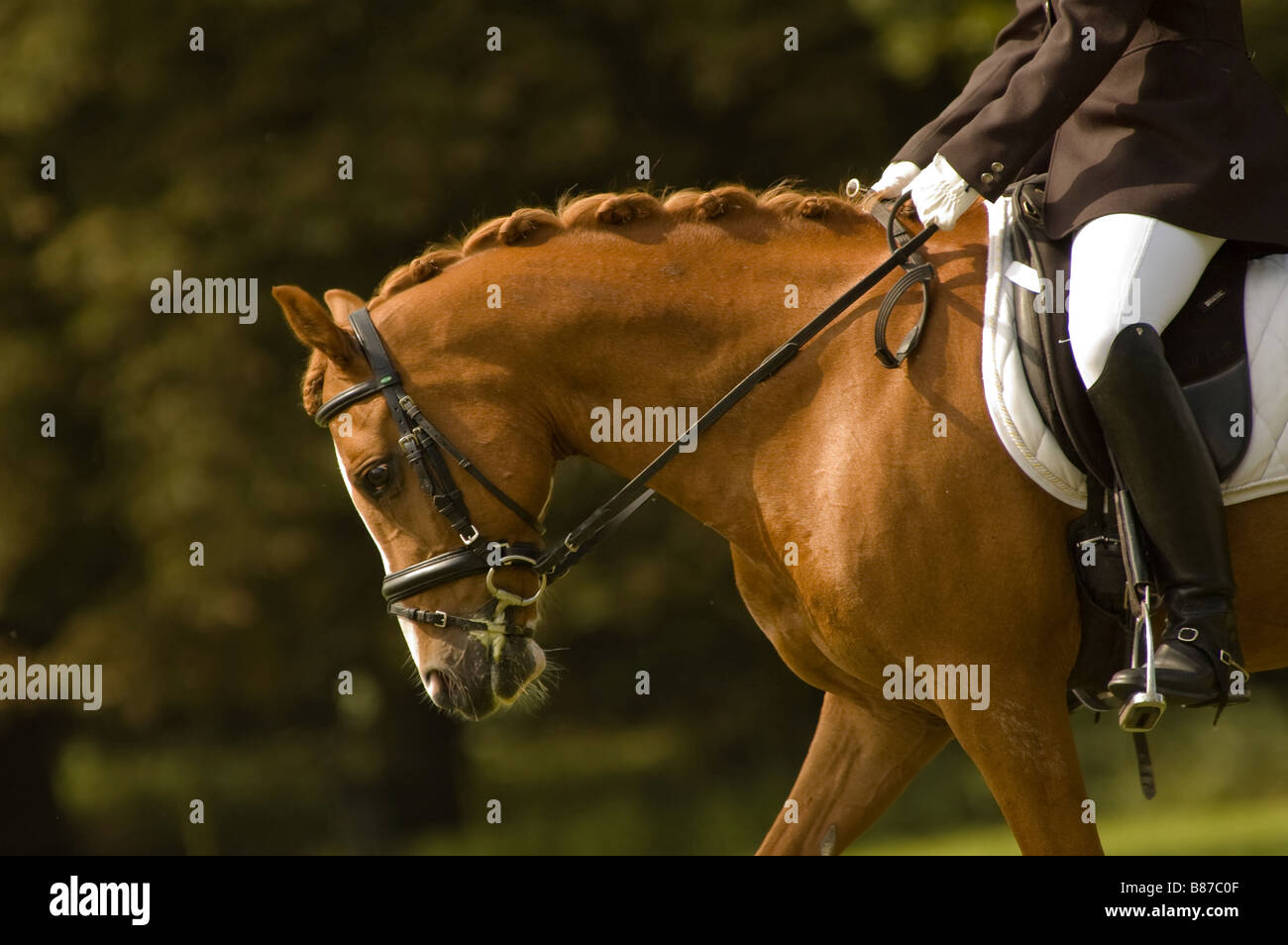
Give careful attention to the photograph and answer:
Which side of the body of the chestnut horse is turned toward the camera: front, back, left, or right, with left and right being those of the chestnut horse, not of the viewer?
left
